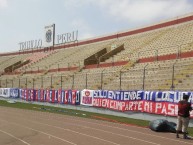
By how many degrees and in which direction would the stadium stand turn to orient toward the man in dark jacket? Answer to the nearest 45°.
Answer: approximately 45° to its left

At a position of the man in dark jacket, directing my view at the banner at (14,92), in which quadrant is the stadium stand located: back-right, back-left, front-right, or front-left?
front-right

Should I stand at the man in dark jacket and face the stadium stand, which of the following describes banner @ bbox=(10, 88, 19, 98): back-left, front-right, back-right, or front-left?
front-left

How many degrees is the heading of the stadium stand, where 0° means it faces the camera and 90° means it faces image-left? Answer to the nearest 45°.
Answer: approximately 45°

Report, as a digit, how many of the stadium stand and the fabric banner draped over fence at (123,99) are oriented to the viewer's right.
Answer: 0

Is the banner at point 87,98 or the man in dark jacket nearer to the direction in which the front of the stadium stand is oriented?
the banner

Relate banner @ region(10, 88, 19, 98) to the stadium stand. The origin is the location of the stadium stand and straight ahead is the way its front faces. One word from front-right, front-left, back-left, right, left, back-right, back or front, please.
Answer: right

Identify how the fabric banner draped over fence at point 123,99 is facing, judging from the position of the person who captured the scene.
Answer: facing the viewer and to the left of the viewer

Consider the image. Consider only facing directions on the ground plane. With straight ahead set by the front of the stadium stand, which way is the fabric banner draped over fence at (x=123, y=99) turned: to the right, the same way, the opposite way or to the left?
the same way

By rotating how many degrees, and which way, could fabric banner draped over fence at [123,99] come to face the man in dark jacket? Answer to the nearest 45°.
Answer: approximately 45° to its left
